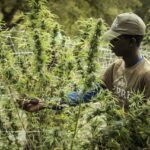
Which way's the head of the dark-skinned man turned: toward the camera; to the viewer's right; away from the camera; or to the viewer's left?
to the viewer's left

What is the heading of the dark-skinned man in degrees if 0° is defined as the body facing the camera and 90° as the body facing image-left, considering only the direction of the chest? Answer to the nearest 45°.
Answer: approximately 45°
